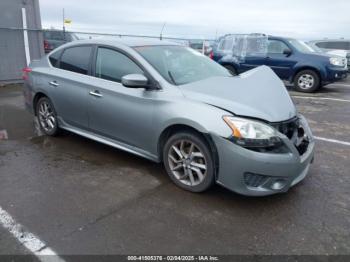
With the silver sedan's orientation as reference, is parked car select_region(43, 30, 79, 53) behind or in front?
behind

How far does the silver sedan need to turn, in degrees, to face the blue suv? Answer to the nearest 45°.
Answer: approximately 90° to its left

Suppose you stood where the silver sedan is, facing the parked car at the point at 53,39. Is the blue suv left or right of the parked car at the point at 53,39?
right

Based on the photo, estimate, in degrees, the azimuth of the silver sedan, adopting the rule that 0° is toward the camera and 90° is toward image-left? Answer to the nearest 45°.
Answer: approximately 315°

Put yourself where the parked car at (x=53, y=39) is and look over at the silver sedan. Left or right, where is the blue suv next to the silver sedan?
left
